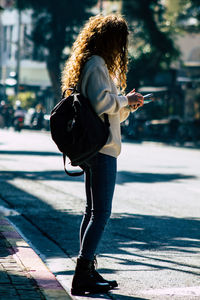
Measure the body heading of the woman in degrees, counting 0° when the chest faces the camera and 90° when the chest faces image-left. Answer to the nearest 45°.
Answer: approximately 270°

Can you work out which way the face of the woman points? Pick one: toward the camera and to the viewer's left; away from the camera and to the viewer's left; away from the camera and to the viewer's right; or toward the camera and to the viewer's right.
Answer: away from the camera and to the viewer's right

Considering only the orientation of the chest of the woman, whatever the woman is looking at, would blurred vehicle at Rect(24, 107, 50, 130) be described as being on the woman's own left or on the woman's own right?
on the woman's own left

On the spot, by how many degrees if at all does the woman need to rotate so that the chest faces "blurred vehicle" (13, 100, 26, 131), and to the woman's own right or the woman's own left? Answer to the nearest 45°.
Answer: approximately 90° to the woman's own left

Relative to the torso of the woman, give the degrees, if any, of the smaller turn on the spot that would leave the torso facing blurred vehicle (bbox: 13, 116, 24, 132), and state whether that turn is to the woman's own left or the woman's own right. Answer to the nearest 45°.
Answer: approximately 90° to the woman's own left
